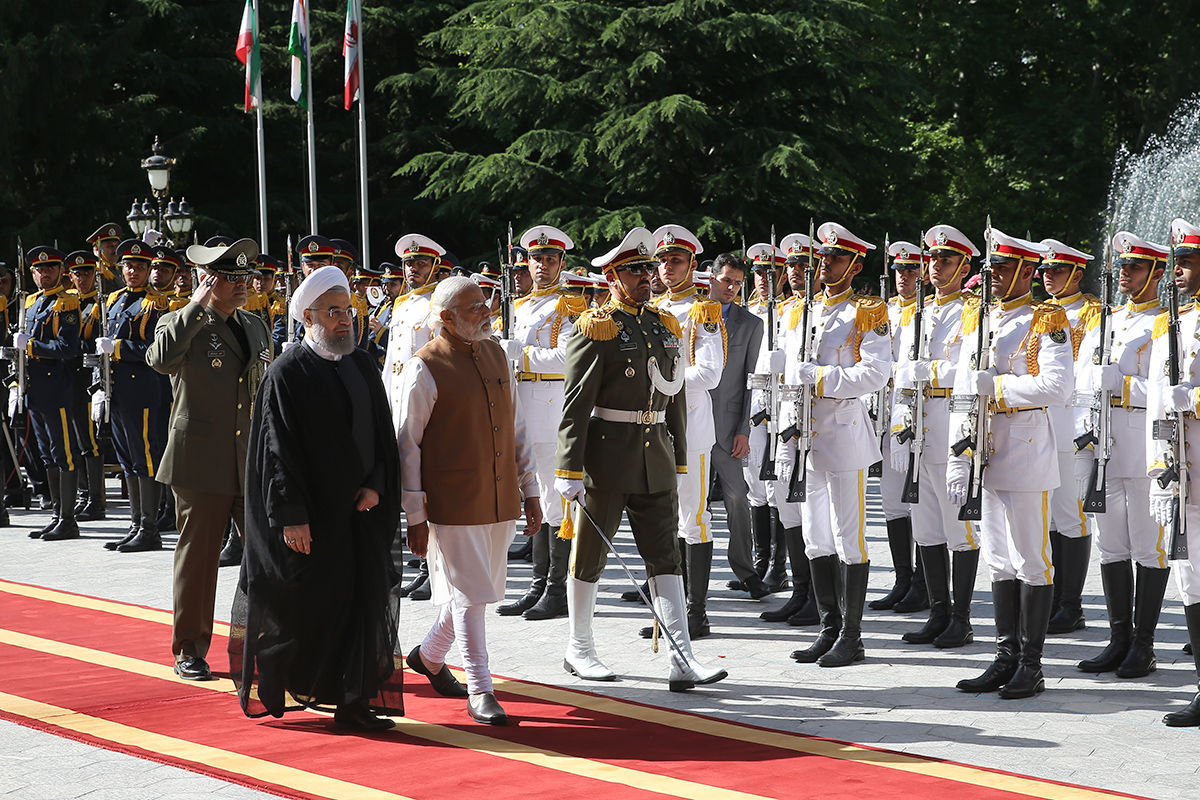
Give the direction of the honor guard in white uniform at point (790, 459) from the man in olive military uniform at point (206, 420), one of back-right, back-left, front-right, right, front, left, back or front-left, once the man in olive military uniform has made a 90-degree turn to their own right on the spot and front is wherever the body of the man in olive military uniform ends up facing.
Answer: back-left

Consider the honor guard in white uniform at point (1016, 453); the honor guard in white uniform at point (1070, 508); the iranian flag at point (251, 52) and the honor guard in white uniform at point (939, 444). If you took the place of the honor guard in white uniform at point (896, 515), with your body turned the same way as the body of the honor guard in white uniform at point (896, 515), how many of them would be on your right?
1

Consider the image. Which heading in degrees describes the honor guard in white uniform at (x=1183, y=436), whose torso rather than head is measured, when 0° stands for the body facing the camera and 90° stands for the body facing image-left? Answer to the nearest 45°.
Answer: approximately 45°

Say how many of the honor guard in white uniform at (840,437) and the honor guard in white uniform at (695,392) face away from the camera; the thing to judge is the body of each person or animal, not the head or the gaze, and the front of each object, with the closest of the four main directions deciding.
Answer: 0

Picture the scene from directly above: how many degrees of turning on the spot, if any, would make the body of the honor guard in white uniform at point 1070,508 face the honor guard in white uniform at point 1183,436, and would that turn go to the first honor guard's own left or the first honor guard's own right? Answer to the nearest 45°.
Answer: approximately 45° to the first honor guard's own left

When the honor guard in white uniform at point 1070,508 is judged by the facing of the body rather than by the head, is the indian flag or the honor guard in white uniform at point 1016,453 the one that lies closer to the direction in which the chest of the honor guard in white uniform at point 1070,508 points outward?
the honor guard in white uniform

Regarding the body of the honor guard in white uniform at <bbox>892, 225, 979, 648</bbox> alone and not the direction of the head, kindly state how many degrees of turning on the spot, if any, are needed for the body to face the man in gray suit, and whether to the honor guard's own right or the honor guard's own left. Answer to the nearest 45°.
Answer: approximately 90° to the honor guard's own right

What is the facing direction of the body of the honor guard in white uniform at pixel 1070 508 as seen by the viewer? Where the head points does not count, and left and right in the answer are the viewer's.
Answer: facing the viewer and to the left of the viewer

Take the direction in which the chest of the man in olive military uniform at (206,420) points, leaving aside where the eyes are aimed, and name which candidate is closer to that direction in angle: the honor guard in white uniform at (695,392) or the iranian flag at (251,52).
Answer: the honor guard in white uniform

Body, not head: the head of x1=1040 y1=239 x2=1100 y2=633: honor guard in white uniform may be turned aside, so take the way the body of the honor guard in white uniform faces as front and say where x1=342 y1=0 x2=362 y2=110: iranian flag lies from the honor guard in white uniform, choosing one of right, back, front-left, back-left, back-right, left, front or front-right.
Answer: right

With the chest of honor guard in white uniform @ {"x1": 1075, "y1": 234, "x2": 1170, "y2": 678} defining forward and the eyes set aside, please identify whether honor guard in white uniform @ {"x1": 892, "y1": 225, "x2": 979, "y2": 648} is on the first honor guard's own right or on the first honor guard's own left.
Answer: on the first honor guard's own right

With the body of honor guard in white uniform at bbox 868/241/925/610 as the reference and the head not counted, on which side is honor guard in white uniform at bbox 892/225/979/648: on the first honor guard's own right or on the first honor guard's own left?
on the first honor guard's own left

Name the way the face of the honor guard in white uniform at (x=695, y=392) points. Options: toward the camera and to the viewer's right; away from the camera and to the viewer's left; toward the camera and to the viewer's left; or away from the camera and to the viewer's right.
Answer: toward the camera and to the viewer's left
